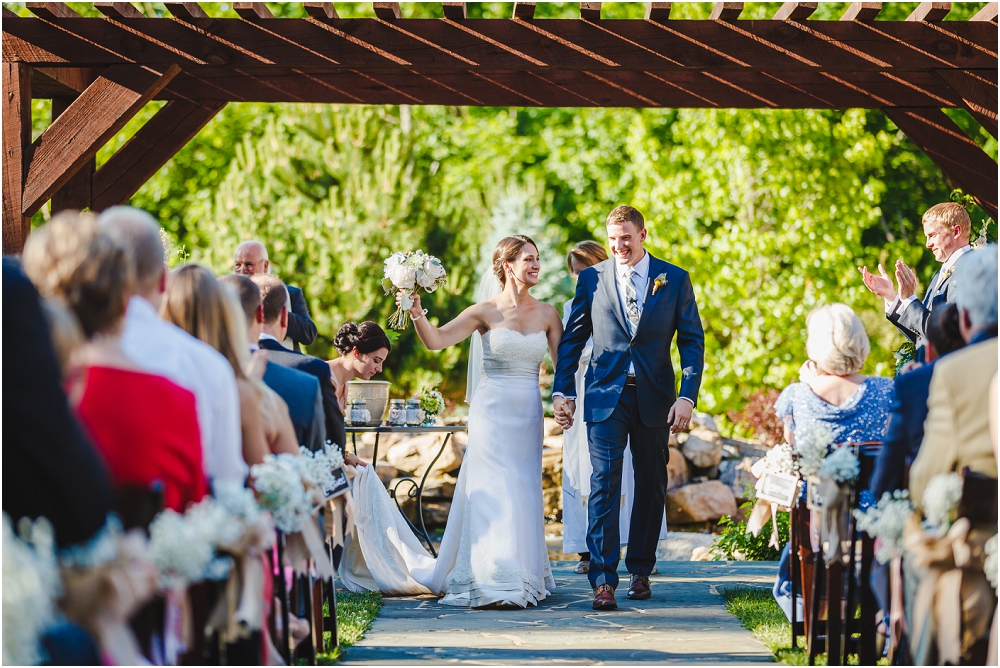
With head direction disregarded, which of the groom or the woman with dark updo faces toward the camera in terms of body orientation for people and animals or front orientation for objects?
the groom

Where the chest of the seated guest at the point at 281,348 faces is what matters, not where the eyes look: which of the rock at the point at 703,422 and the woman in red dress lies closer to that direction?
the rock

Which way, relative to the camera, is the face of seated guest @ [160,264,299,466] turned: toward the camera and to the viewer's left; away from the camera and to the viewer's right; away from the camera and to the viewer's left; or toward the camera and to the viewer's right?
away from the camera and to the viewer's right

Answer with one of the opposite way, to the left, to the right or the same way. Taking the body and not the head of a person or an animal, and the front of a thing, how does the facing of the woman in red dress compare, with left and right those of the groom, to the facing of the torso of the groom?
the opposite way

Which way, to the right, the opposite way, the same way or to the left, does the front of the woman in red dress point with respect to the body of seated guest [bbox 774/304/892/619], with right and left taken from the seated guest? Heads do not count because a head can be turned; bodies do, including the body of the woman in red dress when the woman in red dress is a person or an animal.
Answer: the same way

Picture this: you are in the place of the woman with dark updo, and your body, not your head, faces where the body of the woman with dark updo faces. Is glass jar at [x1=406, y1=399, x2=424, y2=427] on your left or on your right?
on your left

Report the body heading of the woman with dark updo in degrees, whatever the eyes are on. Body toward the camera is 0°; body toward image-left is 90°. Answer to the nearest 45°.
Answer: approximately 270°

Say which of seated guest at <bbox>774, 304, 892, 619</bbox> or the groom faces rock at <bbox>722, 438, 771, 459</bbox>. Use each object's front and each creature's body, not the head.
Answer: the seated guest

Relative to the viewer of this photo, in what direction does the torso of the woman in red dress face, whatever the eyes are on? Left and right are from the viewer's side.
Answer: facing away from the viewer and to the right of the viewer

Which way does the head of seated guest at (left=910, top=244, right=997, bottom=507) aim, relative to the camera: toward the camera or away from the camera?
away from the camera

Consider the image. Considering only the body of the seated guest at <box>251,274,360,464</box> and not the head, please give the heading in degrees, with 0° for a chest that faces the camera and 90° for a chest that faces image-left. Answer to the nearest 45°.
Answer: approximately 225°

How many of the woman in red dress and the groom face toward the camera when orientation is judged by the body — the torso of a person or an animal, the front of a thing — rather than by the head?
1

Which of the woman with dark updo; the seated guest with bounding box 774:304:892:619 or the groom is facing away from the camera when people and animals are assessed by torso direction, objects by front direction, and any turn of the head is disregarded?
the seated guest
